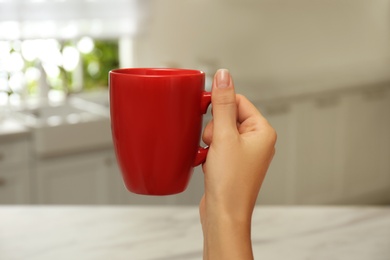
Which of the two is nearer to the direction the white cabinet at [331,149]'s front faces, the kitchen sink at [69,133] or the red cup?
the red cup

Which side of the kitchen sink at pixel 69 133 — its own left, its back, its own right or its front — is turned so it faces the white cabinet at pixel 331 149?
left

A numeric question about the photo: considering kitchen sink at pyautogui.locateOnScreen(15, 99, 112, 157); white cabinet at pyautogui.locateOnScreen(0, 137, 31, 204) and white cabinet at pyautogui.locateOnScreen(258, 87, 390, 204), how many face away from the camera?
0

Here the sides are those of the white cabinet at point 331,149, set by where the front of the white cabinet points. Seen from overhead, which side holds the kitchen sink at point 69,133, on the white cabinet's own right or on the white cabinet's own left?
on the white cabinet's own right

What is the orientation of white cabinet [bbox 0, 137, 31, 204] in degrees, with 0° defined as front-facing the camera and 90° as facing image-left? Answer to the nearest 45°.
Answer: approximately 315°

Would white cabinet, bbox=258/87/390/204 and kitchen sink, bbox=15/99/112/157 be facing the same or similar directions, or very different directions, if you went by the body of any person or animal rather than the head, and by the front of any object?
same or similar directions

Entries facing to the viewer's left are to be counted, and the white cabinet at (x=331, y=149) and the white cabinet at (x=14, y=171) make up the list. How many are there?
0

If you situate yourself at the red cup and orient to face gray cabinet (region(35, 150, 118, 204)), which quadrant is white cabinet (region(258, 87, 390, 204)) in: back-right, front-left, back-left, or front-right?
front-right

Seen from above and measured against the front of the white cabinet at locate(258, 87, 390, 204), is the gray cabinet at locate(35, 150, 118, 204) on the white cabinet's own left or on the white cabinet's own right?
on the white cabinet's own right

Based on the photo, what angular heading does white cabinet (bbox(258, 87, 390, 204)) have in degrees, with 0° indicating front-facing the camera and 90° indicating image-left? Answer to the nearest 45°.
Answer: approximately 315°

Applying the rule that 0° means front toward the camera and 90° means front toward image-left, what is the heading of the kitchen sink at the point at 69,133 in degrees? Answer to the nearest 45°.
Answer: approximately 315°

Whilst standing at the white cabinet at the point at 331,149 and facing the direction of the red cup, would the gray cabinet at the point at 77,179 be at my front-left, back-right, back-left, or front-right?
front-right

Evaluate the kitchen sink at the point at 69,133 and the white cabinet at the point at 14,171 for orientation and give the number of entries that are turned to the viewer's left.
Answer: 0

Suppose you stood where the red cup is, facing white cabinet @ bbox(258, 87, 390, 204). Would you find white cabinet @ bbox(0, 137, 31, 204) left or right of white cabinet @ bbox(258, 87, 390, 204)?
left

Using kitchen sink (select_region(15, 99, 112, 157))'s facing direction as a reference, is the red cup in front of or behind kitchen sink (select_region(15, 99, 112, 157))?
in front

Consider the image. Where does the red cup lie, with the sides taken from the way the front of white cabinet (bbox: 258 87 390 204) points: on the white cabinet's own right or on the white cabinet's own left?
on the white cabinet's own right
